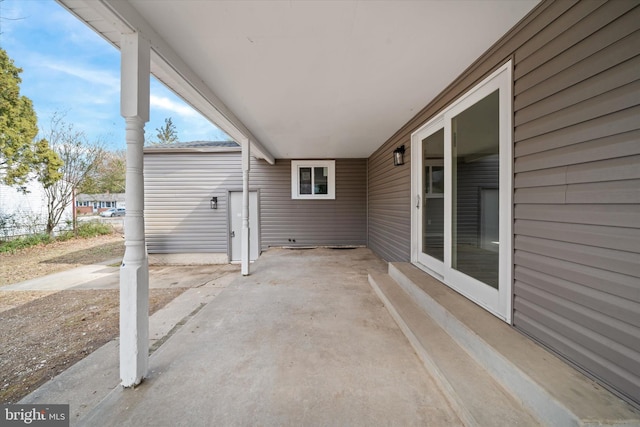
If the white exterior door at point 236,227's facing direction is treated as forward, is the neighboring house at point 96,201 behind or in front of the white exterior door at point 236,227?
behind

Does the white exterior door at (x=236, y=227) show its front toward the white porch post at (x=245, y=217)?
yes

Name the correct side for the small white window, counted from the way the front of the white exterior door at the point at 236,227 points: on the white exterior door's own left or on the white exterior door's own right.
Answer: on the white exterior door's own left

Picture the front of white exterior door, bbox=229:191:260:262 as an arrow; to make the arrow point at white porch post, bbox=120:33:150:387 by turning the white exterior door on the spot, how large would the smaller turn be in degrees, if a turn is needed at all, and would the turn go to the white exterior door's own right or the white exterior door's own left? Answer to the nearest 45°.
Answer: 0° — it already faces it

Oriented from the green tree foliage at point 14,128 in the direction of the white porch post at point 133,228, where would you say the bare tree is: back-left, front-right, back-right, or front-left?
back-left

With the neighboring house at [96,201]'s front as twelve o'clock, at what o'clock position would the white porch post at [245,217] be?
The white porch post is roughly at 12 o'clock from the neighboring house.

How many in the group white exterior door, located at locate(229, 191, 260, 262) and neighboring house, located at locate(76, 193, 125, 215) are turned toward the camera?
2

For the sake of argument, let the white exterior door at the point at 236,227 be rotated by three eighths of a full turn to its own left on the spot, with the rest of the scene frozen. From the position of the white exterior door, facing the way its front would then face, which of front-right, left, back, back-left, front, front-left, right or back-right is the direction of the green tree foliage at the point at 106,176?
left

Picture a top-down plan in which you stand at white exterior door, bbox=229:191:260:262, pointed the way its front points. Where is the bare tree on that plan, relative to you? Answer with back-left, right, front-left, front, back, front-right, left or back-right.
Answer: back-right

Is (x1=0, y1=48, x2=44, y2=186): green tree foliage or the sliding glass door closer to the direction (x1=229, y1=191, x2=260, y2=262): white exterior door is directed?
the sliding glass door
